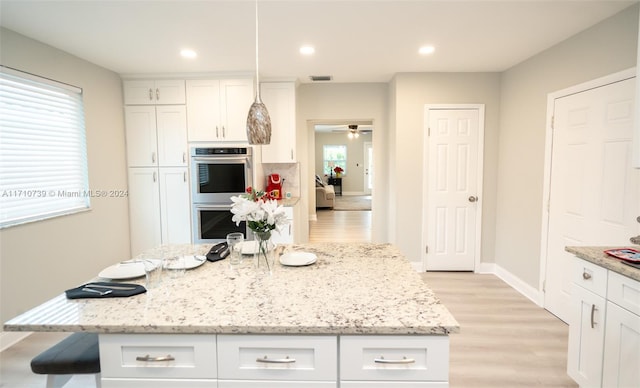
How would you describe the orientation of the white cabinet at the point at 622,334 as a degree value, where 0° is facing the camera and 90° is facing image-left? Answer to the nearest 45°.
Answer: approximately 45°

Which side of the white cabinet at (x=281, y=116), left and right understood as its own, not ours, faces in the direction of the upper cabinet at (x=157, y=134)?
right

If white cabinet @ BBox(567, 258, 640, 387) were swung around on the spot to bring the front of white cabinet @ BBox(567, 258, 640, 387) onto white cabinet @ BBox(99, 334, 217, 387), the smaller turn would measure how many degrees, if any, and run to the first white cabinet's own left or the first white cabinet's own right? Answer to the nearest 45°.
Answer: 0° — it already faces it

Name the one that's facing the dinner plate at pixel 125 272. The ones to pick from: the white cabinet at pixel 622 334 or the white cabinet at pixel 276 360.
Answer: the white cabinet at pixel 622 334

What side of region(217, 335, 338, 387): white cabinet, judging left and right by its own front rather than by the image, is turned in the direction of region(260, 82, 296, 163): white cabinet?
back

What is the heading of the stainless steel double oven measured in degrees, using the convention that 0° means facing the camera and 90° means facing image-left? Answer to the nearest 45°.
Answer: approximately 0°

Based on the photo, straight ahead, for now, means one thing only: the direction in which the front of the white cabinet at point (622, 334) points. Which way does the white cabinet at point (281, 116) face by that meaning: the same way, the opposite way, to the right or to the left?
to the left

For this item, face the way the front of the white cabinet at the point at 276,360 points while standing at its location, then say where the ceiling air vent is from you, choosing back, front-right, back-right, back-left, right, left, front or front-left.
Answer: back

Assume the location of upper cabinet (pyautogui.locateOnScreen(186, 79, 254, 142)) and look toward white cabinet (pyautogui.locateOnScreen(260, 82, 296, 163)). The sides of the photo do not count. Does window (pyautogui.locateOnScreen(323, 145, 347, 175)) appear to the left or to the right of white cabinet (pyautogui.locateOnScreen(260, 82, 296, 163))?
left

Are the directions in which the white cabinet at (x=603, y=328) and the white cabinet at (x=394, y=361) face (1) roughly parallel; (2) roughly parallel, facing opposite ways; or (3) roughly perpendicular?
roughly perpendicular
